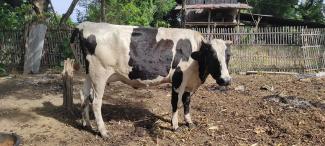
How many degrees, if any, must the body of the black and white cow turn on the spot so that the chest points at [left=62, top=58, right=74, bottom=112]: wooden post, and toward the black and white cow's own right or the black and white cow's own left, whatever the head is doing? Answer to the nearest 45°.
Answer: approximately 135° to the black and white cow's own left

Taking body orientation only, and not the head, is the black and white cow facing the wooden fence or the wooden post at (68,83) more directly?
the wooden fence

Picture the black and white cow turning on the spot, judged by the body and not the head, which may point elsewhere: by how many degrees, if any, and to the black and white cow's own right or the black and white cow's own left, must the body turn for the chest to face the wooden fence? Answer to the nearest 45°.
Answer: approximately 45° to the black and white cow's own left

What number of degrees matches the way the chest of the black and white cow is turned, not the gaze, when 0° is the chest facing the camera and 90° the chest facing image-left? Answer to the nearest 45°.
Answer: approximately 270°
